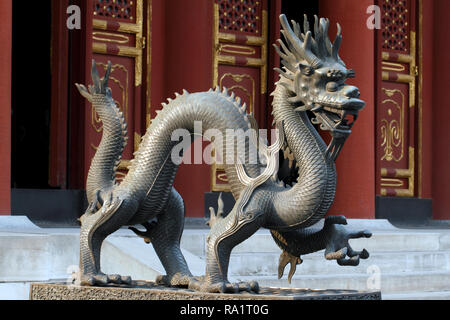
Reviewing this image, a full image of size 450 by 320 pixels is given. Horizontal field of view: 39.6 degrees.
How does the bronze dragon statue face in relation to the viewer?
to the viewer's right
